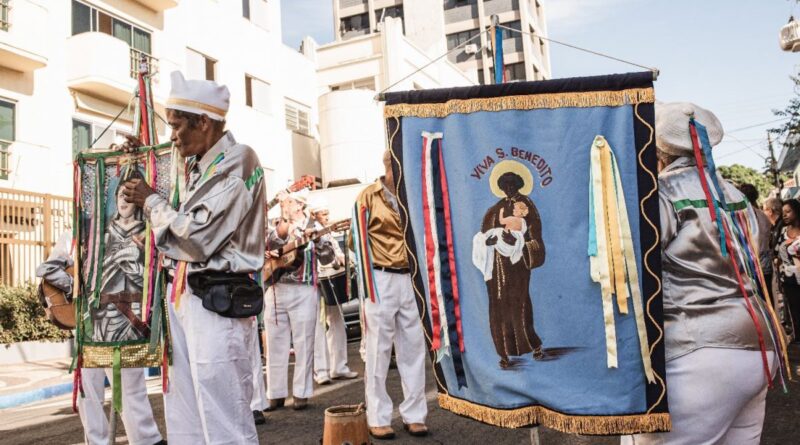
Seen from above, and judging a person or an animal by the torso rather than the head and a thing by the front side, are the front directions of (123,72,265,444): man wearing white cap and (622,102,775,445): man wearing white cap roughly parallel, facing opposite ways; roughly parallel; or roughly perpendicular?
roughly perpendicular

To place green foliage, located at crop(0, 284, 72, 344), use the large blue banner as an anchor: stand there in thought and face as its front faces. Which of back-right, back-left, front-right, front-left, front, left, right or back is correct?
back-right

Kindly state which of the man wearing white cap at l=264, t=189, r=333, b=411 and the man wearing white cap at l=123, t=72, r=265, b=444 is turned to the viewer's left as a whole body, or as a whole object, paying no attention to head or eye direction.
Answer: the man wearing white cap at l=123, t=72, r=265, b=444

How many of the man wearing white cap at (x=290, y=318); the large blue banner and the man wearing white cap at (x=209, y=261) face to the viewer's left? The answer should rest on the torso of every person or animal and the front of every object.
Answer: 1

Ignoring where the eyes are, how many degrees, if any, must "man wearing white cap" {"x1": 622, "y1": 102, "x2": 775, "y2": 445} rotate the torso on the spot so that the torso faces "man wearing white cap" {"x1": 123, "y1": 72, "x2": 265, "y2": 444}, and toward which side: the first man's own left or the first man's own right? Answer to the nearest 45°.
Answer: approximately 45° to the first man's own left

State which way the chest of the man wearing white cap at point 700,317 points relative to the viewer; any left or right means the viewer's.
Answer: facing away from the viewer and to the left of the viewer

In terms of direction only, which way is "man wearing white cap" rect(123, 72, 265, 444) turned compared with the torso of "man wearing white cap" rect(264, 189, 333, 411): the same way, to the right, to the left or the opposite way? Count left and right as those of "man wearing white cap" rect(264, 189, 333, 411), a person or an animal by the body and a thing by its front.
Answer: to the right

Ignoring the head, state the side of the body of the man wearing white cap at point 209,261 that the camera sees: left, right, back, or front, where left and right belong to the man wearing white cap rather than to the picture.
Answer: left

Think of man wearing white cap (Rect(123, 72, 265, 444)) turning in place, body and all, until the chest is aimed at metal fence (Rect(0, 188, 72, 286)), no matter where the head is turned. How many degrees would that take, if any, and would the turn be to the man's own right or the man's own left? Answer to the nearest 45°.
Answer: approximately 90° to the man's own right

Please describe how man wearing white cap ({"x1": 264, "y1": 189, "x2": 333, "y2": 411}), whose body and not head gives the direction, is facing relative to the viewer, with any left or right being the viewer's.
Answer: facing the viewer

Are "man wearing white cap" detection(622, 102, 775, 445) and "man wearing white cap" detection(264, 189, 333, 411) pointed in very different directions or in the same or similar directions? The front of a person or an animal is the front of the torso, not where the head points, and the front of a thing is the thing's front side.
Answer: very different directions

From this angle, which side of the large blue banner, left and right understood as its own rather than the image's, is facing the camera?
front

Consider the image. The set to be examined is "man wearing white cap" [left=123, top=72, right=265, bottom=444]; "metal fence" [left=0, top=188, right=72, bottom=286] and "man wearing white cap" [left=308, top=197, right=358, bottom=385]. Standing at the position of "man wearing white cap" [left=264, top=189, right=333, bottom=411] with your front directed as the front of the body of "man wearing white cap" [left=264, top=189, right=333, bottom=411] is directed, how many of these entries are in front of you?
1

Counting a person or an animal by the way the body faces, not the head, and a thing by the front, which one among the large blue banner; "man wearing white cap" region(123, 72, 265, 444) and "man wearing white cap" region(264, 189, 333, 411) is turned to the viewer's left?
"man wearing white cap" region(123, 72, 265, 444)
